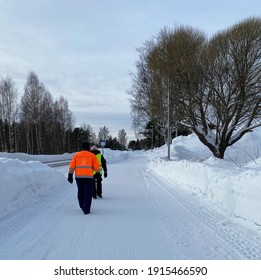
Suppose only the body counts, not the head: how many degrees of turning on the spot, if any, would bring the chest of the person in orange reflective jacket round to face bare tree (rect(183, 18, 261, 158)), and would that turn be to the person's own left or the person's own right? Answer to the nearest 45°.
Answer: approximately 45° to the person's own right

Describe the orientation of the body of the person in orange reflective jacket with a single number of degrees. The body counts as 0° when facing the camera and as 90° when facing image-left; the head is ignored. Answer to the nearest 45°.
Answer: approximately 180°
